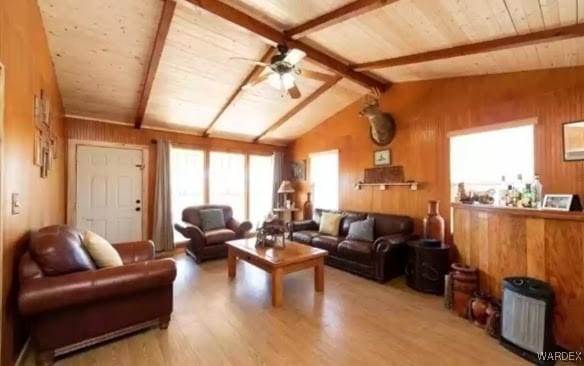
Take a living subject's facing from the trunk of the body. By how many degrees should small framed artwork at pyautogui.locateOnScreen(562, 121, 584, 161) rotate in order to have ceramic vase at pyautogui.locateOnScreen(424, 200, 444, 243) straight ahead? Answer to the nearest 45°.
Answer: approximately 45° to its right

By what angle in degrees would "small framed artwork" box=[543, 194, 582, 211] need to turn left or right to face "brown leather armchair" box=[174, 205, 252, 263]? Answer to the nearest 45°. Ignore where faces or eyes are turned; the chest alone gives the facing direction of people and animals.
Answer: approximately 45° to its right

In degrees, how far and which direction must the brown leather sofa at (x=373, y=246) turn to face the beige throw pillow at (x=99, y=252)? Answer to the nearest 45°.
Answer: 0° — it already faces it

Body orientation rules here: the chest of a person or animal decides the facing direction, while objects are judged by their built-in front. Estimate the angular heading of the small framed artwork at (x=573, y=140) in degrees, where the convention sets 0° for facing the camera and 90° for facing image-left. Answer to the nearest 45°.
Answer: approximately 45°

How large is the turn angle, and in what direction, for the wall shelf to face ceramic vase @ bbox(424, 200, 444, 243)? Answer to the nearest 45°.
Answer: approximately 90° to its left
